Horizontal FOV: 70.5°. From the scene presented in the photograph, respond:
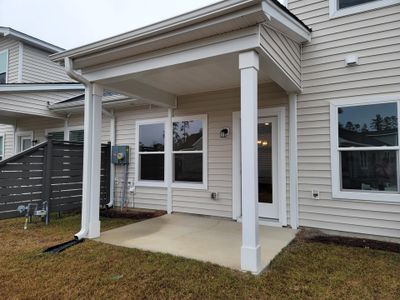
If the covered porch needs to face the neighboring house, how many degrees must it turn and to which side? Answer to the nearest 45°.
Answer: approximately 90° to its right

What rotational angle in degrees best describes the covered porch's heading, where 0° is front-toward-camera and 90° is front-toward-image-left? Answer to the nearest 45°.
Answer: approximately 45°

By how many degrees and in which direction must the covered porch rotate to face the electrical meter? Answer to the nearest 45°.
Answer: approximately 90° to its right

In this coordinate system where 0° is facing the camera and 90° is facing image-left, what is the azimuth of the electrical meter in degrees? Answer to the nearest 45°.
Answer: approximately 45°

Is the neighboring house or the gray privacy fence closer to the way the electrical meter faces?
the gray privacy fence

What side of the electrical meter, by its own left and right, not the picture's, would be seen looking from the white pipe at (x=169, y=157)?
left

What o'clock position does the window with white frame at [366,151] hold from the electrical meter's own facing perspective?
The window with white frame is roughly at 9 o'clock from the electrical meter.

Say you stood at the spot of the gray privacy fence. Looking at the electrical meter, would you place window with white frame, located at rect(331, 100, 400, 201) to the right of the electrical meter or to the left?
right
